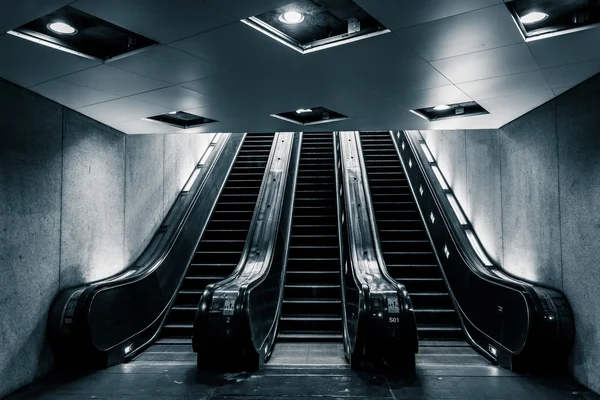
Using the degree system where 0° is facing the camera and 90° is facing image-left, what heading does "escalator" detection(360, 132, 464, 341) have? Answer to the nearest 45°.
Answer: approximately 0°

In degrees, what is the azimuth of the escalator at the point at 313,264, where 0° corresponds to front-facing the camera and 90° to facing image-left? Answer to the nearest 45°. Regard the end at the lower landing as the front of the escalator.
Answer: approximately 0°

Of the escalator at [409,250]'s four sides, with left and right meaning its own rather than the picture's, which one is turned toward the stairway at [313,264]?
right

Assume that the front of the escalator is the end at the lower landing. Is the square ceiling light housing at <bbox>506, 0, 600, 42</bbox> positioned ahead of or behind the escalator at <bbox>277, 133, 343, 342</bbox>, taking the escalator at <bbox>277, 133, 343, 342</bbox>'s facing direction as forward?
ahead

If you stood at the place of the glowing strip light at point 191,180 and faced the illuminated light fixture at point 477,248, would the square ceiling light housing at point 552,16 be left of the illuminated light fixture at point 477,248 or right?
right

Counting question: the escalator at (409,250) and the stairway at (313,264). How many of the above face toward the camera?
2
